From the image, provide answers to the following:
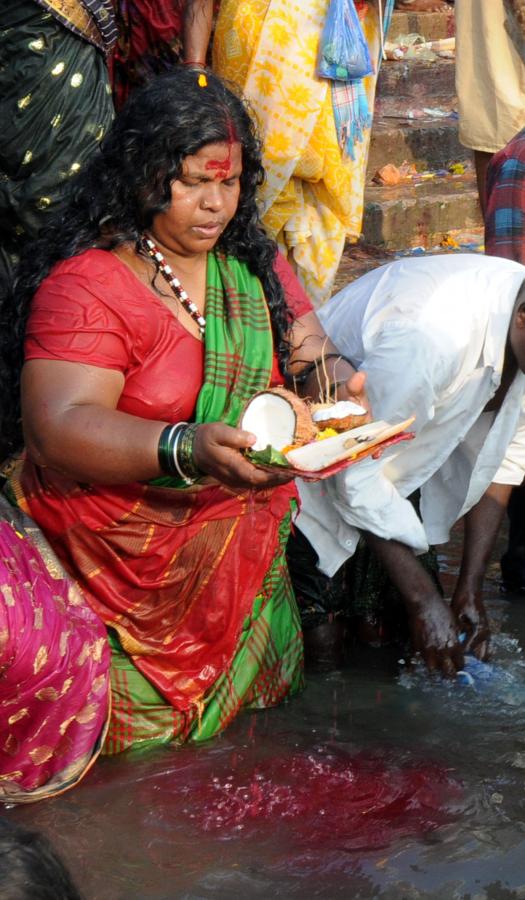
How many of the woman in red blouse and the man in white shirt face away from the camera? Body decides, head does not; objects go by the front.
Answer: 0

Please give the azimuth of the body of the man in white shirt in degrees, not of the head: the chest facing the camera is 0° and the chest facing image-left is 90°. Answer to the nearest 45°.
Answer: approximately 315°

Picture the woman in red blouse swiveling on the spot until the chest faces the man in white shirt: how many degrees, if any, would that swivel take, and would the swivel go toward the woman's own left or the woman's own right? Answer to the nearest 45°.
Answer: approximately 90° to the woman's own left

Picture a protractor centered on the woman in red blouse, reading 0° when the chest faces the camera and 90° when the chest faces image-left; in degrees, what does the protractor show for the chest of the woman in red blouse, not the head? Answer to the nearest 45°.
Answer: approximately 315°
